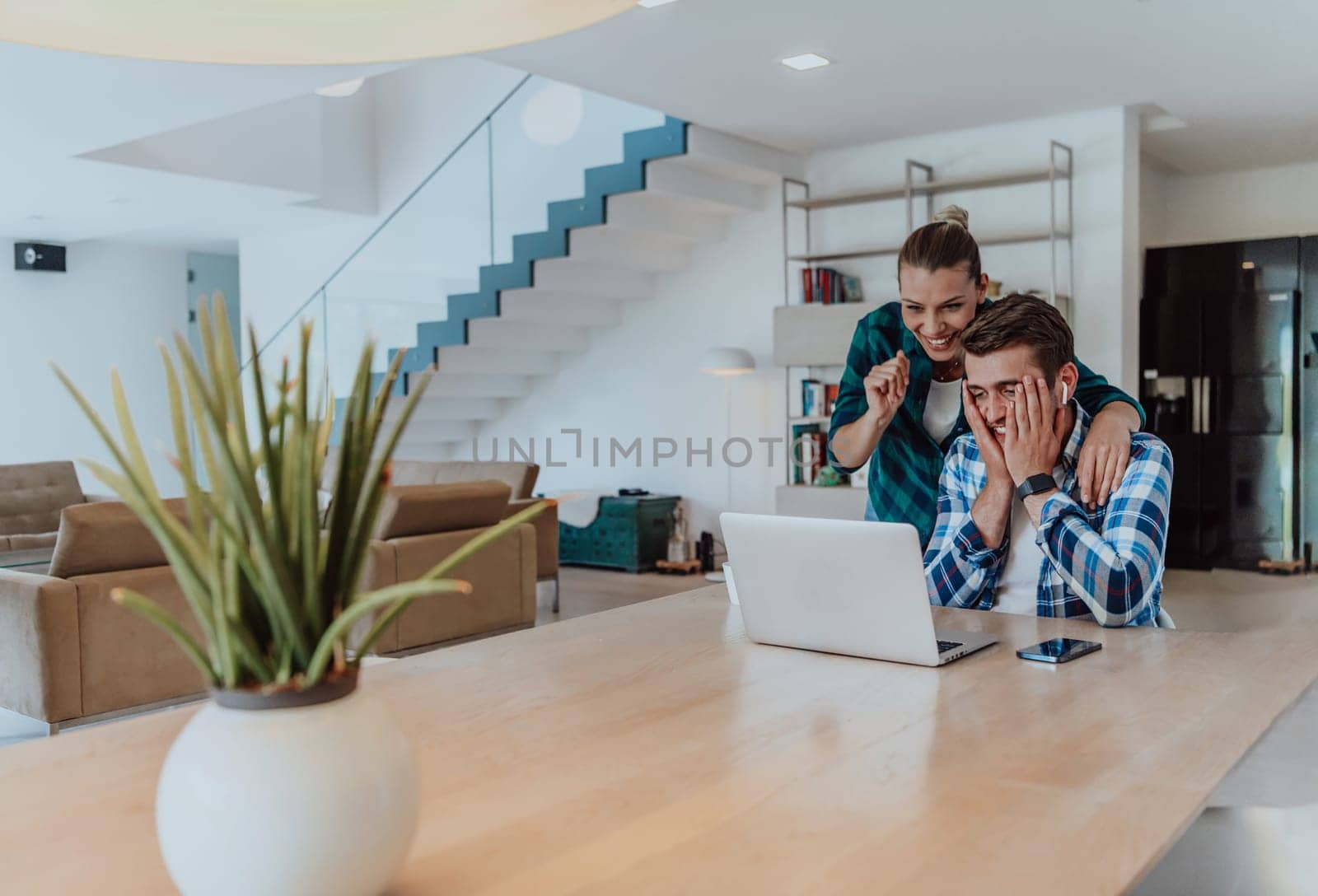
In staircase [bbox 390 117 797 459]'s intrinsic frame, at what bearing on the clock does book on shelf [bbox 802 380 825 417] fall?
The book on shelf is roughly at 5 o'clock from the staircase.

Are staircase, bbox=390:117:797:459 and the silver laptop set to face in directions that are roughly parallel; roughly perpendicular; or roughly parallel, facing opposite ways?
roughly perpendicular

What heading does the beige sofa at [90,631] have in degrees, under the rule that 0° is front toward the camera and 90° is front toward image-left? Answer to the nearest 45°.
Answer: approximately 135°

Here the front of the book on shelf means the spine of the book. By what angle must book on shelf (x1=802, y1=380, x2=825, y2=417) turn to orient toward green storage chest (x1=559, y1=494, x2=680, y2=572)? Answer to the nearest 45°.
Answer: approximately 90° to its right

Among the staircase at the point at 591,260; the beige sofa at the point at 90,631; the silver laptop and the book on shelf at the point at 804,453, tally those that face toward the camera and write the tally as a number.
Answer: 1

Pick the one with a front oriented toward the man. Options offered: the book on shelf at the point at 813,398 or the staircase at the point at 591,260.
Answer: the book on shelf

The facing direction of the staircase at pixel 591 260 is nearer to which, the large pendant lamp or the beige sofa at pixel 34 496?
the beige sofa

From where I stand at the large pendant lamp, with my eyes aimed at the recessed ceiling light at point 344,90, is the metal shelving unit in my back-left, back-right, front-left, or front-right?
front-right

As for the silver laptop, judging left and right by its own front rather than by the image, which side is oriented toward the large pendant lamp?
back

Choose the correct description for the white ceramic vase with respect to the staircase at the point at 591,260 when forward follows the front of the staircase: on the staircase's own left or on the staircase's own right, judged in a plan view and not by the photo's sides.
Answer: on the staircase's own left

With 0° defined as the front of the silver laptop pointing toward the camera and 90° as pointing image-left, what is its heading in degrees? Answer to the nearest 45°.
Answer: approximately 225°

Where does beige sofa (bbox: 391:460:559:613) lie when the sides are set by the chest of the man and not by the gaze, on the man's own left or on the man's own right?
on the man's own right

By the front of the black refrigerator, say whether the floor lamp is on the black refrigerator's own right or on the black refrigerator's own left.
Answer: on the black refrigerator's own right

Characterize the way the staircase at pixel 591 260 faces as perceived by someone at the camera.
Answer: facing away from the viewer and to the left of the viewer

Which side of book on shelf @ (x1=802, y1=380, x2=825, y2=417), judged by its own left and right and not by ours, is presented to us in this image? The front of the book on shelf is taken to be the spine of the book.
front
